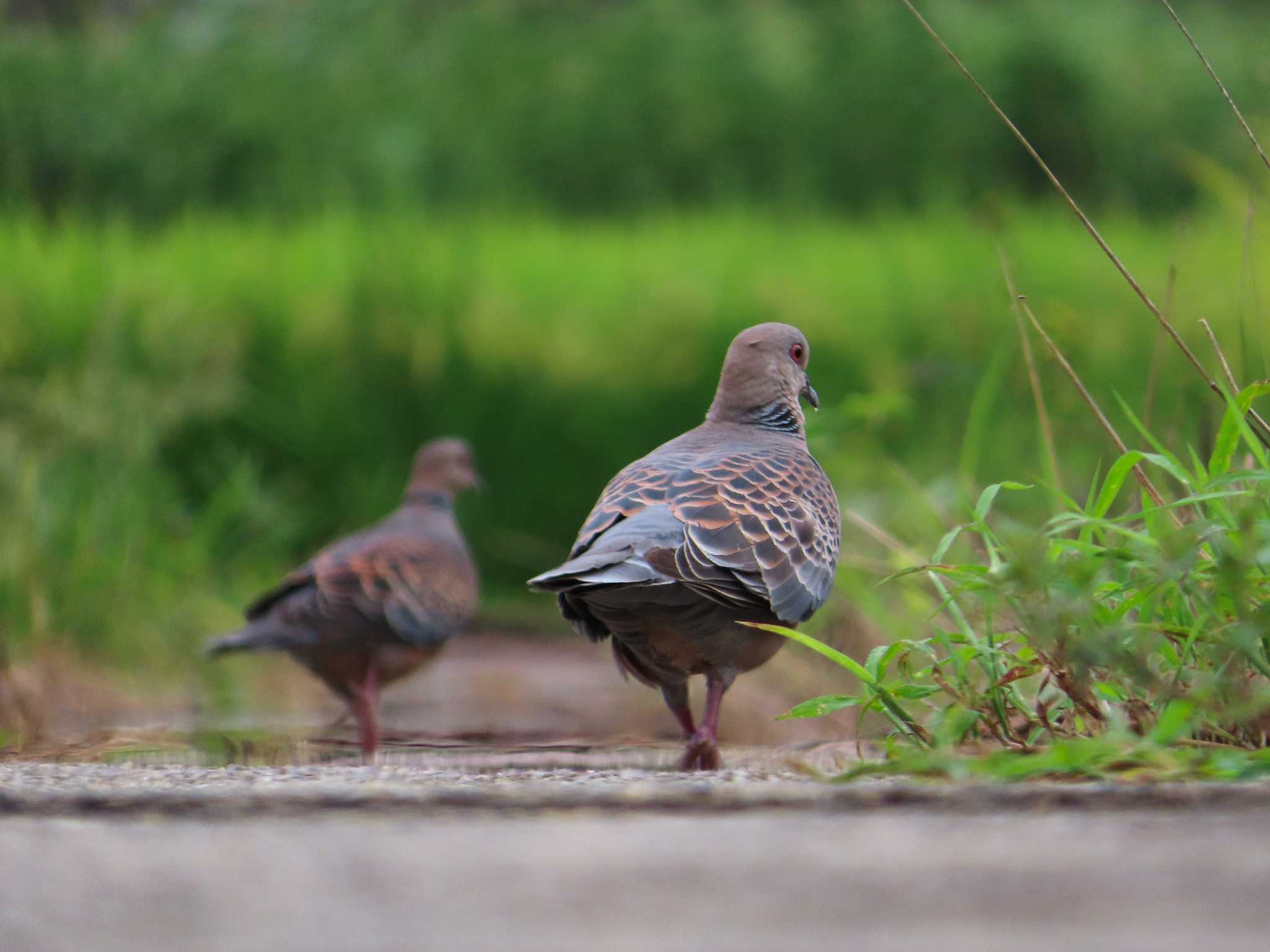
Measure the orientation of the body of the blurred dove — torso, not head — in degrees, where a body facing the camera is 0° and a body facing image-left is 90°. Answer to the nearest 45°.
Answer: approximately 270°
